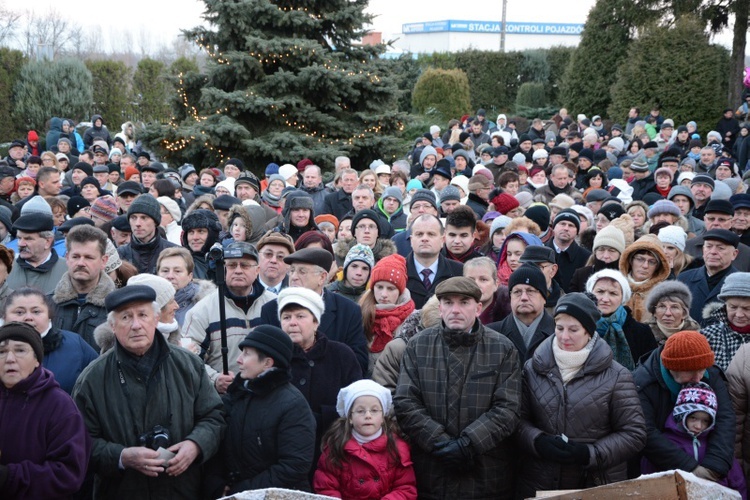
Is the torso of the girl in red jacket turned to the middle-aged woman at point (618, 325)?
no

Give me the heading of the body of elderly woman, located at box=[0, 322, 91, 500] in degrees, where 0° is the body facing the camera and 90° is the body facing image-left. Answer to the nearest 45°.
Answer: approximately 45°

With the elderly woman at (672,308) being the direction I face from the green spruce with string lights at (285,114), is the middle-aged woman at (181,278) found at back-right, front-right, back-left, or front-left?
front-right

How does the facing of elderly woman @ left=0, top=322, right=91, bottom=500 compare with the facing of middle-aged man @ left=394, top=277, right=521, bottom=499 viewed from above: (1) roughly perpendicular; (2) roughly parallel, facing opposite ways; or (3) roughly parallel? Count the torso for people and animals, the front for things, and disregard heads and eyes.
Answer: roughly parallel

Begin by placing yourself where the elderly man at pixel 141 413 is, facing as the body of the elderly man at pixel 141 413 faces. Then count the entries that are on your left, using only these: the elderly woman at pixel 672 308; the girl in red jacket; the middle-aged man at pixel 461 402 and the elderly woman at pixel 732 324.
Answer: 4

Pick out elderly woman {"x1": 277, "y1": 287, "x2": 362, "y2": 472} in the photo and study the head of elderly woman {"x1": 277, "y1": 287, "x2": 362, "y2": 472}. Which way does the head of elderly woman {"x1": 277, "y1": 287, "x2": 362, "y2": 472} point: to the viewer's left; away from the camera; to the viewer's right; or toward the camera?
toward the camera

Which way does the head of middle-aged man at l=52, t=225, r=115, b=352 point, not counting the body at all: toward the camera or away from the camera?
toward the camera

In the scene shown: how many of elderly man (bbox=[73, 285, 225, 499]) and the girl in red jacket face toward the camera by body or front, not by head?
2

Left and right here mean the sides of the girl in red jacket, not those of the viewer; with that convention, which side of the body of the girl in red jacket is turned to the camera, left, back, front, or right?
front

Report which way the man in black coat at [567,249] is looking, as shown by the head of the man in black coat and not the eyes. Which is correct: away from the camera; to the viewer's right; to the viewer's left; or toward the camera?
toward the camera

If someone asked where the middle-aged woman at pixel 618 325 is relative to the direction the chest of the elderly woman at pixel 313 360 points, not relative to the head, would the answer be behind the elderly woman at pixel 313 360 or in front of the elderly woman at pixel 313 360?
behind

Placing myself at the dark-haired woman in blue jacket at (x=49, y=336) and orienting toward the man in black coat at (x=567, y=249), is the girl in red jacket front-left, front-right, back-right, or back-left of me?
front-right

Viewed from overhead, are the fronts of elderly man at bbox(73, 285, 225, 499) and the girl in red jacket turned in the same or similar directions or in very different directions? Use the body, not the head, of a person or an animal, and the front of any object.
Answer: same or similar directions

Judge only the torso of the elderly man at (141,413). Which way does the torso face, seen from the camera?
toward the camera

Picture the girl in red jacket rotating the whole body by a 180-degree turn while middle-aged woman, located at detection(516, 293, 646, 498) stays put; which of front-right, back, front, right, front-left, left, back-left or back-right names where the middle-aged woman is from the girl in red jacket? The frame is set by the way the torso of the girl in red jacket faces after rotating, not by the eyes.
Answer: right

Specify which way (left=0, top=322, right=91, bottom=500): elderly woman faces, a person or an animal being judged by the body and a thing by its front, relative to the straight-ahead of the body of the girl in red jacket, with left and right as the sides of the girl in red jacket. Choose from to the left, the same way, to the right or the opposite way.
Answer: the same way

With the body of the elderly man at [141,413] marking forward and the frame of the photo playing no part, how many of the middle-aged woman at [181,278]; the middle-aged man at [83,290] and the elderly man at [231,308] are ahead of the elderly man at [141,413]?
0

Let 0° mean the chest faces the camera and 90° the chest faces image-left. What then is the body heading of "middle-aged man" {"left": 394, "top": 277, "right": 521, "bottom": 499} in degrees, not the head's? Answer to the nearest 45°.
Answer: approximately 0°

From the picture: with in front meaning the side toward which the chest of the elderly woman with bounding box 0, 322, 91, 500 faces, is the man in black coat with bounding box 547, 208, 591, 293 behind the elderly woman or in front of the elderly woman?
behind

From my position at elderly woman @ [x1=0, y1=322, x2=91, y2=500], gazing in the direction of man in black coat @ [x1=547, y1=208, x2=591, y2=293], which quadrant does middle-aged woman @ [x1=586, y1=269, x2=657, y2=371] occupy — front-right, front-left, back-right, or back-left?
front-right
